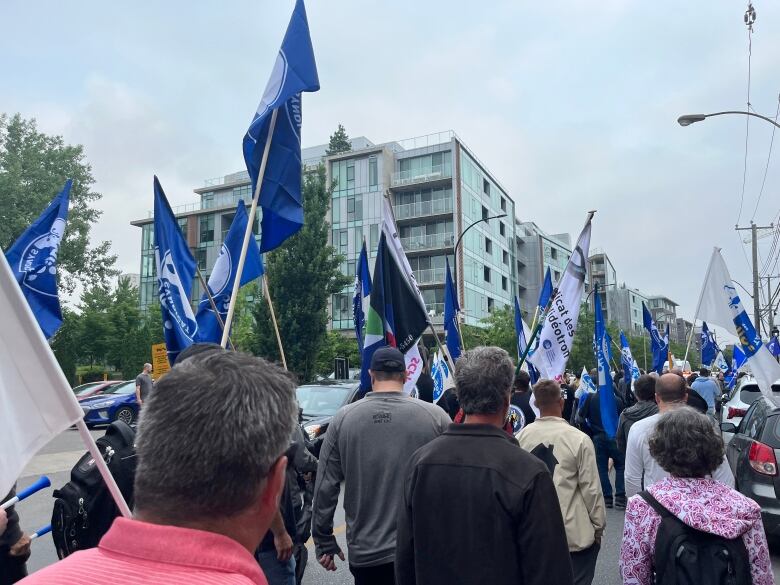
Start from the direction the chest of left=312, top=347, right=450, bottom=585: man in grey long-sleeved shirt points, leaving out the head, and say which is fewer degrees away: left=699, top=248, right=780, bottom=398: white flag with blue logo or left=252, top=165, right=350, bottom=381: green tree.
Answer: the green tree

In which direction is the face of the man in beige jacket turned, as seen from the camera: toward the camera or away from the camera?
away from the camera

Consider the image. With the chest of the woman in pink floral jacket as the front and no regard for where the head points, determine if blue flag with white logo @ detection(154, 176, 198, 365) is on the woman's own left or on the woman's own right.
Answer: on the woman's own left

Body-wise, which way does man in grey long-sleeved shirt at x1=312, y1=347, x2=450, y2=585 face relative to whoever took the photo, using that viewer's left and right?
facing away from the viewer

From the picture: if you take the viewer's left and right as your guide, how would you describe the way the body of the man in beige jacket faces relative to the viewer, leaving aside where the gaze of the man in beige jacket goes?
facing away from the viewer

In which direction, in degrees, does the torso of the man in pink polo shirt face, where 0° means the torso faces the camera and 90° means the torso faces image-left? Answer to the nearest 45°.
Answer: approximately 225°

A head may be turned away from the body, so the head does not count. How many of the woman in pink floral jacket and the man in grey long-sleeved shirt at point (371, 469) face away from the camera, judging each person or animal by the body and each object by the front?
2

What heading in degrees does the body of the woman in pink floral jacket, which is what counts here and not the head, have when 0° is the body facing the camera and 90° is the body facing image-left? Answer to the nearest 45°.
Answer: approximately 180°

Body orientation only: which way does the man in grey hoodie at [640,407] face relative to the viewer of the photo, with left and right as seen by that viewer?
facing away from the viewer

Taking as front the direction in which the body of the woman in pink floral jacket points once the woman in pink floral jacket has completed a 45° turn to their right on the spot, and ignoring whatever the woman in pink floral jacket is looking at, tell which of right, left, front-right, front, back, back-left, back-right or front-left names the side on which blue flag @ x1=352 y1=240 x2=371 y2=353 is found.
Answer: left

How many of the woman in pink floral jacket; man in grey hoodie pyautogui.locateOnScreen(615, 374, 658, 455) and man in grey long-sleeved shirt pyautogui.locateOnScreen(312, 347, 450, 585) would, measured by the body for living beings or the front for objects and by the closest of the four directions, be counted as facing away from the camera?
3

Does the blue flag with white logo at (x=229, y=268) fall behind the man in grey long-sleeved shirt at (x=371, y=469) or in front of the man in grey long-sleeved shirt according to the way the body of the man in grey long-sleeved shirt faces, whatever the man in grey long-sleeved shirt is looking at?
in front

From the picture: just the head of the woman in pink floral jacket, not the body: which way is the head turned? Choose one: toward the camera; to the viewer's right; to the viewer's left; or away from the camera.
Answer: away from the camera
